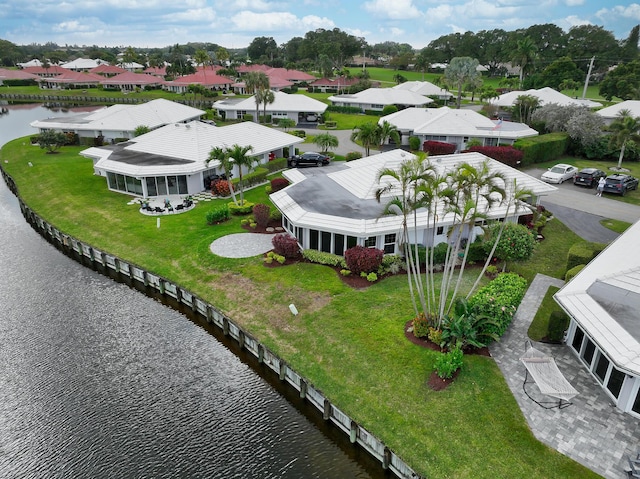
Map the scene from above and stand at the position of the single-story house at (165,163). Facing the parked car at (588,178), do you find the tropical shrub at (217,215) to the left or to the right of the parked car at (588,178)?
right

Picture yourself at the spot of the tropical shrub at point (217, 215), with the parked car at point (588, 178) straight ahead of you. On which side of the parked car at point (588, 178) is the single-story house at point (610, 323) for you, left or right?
right

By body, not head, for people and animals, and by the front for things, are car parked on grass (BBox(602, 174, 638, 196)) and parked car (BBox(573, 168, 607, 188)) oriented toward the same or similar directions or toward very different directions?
same or similar directions

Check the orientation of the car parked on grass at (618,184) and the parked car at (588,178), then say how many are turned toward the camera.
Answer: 0

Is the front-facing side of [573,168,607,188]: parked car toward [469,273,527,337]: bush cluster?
no
